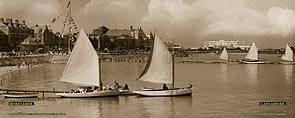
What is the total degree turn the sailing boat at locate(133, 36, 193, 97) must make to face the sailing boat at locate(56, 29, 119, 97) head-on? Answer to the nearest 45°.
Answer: approximately 180°

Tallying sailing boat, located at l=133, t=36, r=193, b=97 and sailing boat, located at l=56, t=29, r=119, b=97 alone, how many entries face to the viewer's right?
2

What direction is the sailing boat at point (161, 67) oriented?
to the viewer's right

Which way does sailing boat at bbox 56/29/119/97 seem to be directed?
to the viewer's right

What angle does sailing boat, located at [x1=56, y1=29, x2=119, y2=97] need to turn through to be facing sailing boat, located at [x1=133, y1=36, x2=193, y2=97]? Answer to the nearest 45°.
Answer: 0° — it already faces it
